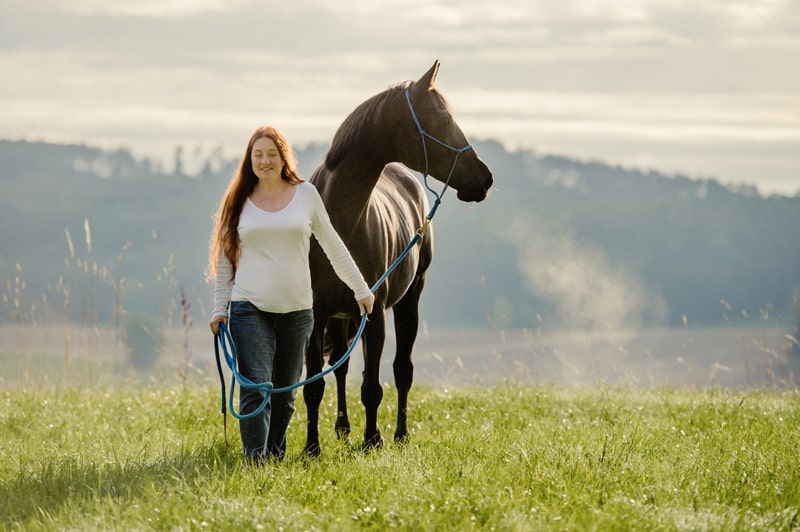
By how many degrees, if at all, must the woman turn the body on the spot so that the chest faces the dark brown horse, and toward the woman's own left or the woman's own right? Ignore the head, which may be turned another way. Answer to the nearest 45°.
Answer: approximately 135° to the woman's own left

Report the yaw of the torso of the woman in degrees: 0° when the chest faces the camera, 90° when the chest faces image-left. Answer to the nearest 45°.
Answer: approximately 0°
